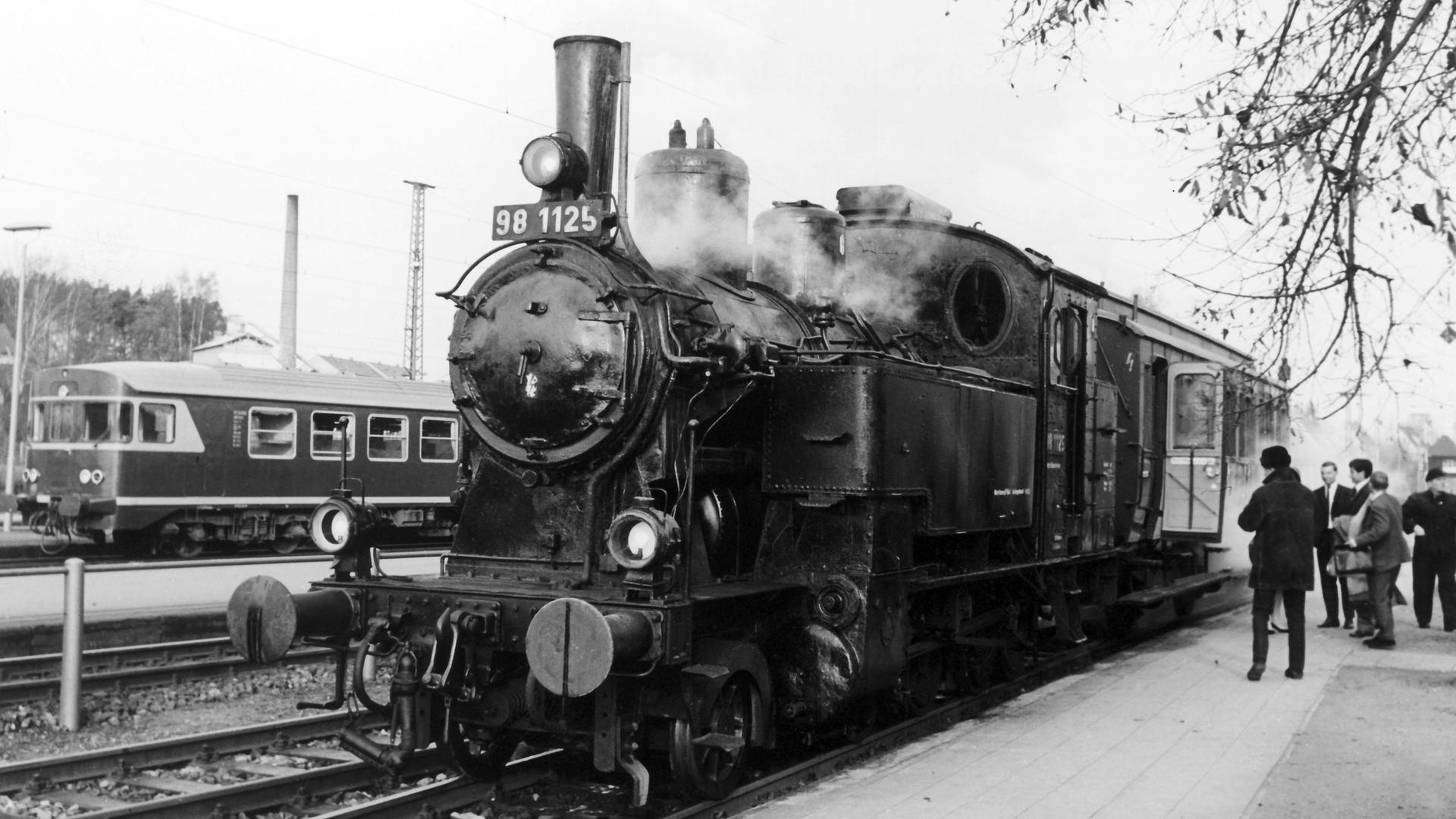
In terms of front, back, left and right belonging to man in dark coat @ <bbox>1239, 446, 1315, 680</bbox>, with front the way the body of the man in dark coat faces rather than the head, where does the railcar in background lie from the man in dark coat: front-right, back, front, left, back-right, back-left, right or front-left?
front-left

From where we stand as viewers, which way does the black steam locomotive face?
facing the viewer and to the left of the viewer

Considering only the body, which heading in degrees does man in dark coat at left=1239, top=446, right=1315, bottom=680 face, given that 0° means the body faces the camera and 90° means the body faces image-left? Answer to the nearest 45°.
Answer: approximately 135°

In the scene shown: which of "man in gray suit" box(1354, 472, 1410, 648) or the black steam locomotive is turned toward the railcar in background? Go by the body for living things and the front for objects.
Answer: the man in gray suit

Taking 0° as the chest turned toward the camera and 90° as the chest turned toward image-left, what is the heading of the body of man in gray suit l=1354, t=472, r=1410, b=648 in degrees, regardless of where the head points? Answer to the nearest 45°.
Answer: approximately 90°

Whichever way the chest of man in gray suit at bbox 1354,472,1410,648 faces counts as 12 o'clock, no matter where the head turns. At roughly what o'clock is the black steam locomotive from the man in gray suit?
The black steam locomotive is roughly at 10 o'clock from the man in gray suit.

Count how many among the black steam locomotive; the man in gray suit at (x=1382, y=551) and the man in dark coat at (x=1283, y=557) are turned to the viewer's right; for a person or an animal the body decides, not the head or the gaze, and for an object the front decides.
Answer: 0

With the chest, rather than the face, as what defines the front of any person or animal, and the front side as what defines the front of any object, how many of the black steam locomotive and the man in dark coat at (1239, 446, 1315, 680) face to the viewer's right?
0

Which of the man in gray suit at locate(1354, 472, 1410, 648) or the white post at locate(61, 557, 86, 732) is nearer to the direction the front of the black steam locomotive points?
the white post

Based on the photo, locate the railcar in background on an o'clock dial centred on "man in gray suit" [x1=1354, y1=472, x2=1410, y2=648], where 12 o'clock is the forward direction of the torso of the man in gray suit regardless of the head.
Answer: The railcar in background is roughly at 12 o'clock from the man in gray suit.

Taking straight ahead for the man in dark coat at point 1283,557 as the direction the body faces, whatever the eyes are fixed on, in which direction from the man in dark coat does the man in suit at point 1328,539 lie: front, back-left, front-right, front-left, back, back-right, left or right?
front-right

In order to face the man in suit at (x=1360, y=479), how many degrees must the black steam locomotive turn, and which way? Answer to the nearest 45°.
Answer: approximately 180°

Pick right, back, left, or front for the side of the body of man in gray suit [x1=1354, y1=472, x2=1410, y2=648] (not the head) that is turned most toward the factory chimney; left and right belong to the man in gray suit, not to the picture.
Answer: front
